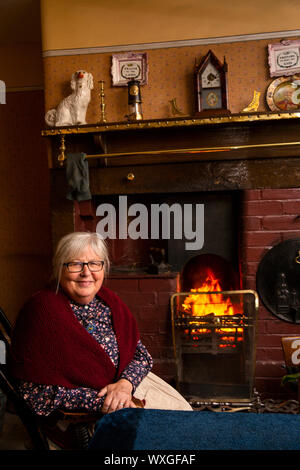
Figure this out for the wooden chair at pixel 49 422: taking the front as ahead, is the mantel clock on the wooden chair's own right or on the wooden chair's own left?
on the wooden chair's own left

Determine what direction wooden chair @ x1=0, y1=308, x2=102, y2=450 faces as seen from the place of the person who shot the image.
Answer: facing to the right of the viewer

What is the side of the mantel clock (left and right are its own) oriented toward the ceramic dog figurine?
right

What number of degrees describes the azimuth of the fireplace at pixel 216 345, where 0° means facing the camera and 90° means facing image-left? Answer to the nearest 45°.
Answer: approximately 0°

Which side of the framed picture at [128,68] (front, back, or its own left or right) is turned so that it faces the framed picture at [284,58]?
left
